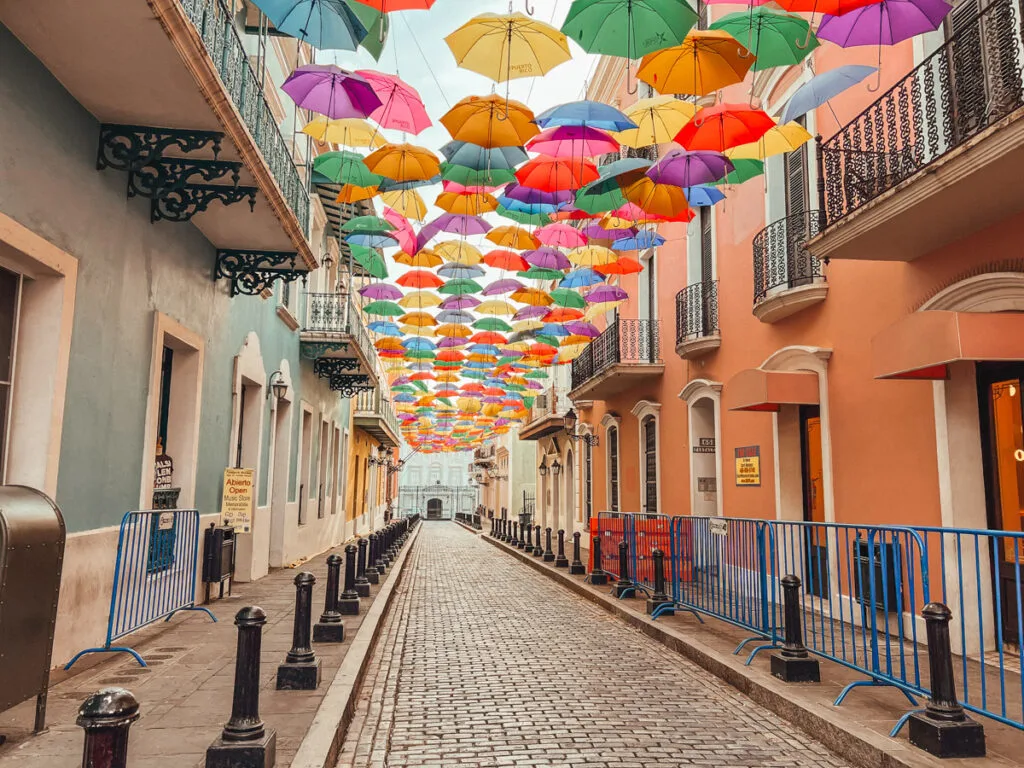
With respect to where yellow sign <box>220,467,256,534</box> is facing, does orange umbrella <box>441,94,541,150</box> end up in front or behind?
in front

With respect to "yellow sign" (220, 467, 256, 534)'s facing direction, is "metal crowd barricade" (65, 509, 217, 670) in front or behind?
in front

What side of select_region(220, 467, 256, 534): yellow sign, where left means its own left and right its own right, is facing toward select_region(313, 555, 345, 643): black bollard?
front

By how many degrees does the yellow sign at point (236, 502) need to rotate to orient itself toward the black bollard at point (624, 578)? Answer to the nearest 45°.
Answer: approximately 90° to its left

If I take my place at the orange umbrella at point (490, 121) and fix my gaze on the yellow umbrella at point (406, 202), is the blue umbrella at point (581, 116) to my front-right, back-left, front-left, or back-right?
back-right

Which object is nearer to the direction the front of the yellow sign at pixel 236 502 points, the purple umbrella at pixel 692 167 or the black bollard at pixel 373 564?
the purple umbrella

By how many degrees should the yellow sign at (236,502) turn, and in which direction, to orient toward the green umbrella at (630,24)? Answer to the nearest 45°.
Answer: approximately 45° to its left

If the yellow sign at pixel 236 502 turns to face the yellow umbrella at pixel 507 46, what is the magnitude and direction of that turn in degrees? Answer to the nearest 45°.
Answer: approximately 45° to its left

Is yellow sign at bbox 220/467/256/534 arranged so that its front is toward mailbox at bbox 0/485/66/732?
yes

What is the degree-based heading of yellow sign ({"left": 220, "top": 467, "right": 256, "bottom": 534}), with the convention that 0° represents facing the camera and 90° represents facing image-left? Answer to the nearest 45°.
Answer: approximately 0°

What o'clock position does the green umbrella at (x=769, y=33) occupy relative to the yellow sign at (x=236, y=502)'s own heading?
The green umbrella is roughly at 11 o'clock from the yellow sign.
